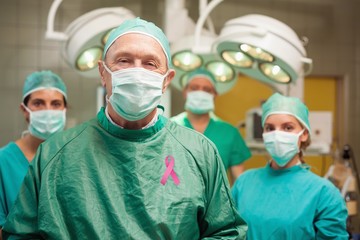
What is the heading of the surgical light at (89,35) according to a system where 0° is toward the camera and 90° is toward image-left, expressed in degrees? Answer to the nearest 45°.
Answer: approximately 315°

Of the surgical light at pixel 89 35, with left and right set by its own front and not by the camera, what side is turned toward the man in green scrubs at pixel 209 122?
left

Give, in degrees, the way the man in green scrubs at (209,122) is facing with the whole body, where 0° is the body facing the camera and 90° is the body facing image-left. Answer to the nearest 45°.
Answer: approximately 0°

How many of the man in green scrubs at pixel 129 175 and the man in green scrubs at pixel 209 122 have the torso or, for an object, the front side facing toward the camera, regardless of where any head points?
2

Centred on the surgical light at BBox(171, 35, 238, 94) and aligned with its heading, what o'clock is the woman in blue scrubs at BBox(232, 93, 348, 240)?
The woman in blue scrubs is roughly at 11 o'clock from the surgical light.

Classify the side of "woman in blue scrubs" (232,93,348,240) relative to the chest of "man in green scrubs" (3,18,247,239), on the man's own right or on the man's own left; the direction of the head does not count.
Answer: on the man's own left

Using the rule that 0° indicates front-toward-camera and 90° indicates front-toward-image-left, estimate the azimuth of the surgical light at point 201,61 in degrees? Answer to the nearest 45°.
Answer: approximately 0°
